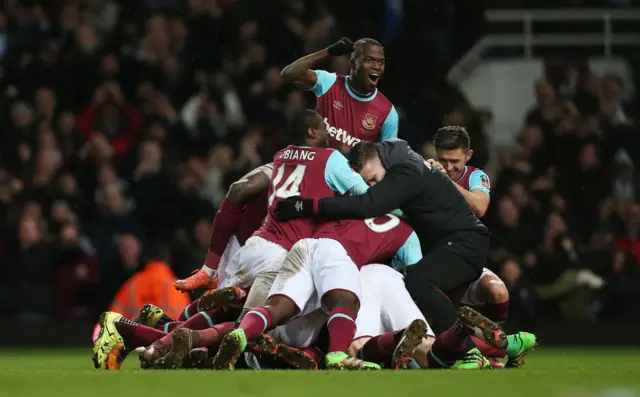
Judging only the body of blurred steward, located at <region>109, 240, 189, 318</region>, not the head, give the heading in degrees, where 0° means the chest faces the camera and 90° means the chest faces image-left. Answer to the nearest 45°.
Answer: approximately 180°
